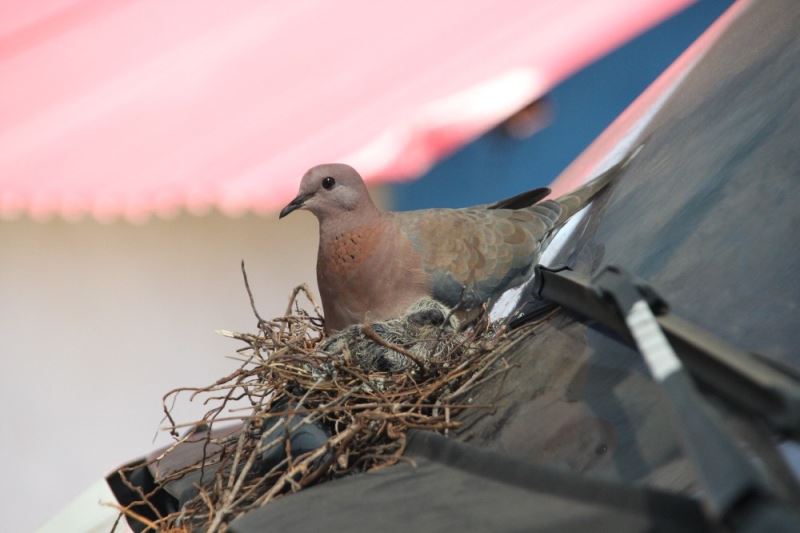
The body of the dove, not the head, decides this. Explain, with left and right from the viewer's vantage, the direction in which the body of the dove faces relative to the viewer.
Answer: facing to the left of the viewer
